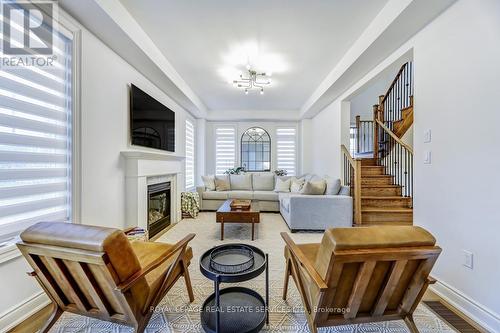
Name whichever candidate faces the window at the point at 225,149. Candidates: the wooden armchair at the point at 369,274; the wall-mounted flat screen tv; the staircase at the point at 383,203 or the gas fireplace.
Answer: the wooden armchair

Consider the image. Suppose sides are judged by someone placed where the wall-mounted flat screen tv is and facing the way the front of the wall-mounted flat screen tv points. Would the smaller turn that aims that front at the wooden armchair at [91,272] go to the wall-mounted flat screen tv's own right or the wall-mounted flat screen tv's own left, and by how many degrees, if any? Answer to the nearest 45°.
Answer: approximately 45° to the wall-mounted flat screen tv's own right

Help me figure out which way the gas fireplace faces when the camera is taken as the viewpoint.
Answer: facing the viewer and to the right of the viewer

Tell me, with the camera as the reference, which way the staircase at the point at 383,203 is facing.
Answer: facing the viewer

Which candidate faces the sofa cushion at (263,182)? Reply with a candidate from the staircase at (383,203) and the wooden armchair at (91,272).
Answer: the wooden armchair

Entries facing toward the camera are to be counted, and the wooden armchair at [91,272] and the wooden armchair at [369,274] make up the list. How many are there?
0

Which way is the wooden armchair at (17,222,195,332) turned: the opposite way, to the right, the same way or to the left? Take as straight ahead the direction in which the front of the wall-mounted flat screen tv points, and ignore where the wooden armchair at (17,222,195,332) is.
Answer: to the left

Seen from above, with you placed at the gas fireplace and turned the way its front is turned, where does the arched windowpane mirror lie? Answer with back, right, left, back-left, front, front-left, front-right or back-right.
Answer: left

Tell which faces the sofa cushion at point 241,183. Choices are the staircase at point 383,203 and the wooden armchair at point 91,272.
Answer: the wooden armchair

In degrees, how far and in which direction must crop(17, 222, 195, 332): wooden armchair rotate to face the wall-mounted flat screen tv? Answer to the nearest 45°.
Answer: approximately 45° to its left

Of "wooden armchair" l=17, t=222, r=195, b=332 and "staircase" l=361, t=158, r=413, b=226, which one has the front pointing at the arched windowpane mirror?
the wooden armchair

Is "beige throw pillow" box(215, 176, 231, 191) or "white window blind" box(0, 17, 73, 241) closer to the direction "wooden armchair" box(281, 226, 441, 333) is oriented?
the beige throw pillow

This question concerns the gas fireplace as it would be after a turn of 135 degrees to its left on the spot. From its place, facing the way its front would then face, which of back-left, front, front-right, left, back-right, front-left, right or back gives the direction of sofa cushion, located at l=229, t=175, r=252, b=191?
front-right

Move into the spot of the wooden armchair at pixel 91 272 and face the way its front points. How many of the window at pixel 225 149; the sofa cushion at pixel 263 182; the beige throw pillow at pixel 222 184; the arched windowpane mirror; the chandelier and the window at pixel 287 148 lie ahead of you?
6
